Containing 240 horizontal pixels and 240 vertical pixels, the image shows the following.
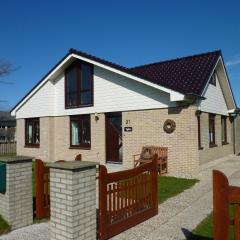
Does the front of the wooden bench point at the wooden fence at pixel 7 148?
no

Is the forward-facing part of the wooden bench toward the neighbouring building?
no

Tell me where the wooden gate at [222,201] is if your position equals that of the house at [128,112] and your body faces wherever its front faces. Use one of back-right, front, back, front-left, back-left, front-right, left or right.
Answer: front-left

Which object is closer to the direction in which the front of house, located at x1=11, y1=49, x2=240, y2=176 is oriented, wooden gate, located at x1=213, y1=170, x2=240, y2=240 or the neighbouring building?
the wooden gate

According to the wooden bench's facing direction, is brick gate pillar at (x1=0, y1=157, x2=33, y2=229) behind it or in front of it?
in front

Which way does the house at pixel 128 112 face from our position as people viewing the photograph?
facing the viewer and to the left of the viewer

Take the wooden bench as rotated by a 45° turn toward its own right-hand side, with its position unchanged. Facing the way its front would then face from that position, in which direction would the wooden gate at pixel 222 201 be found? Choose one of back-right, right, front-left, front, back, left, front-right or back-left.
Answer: left

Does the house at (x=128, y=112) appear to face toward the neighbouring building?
no

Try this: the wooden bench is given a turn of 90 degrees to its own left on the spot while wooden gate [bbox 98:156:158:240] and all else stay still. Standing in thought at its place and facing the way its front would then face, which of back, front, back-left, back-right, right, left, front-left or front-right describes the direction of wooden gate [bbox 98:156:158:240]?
front-right

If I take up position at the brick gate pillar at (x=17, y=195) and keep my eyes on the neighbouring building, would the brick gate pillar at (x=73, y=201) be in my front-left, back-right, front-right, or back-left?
back-right

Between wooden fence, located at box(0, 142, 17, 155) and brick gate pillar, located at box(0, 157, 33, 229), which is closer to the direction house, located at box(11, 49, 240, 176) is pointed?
the brick gate pillar

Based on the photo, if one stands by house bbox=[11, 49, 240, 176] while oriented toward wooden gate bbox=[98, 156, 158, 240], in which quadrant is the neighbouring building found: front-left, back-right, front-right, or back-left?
back-right

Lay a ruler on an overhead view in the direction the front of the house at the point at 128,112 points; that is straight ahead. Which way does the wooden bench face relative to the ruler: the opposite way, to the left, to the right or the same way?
the same way

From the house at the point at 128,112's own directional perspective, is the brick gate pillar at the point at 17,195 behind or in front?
in front

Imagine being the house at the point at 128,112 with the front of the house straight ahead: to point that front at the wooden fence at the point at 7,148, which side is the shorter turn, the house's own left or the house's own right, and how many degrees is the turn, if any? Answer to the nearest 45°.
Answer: approximately 90° to the house's own right
